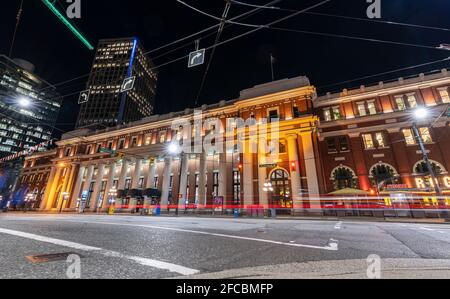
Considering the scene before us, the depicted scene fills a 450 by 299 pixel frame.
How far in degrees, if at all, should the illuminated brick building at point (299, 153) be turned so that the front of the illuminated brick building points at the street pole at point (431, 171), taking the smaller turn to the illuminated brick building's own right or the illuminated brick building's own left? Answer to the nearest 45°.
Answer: approximately 90° to the illuminated brick building's own left

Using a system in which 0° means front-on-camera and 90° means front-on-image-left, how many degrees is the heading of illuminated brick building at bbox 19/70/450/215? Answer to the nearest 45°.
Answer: approximately 45°
